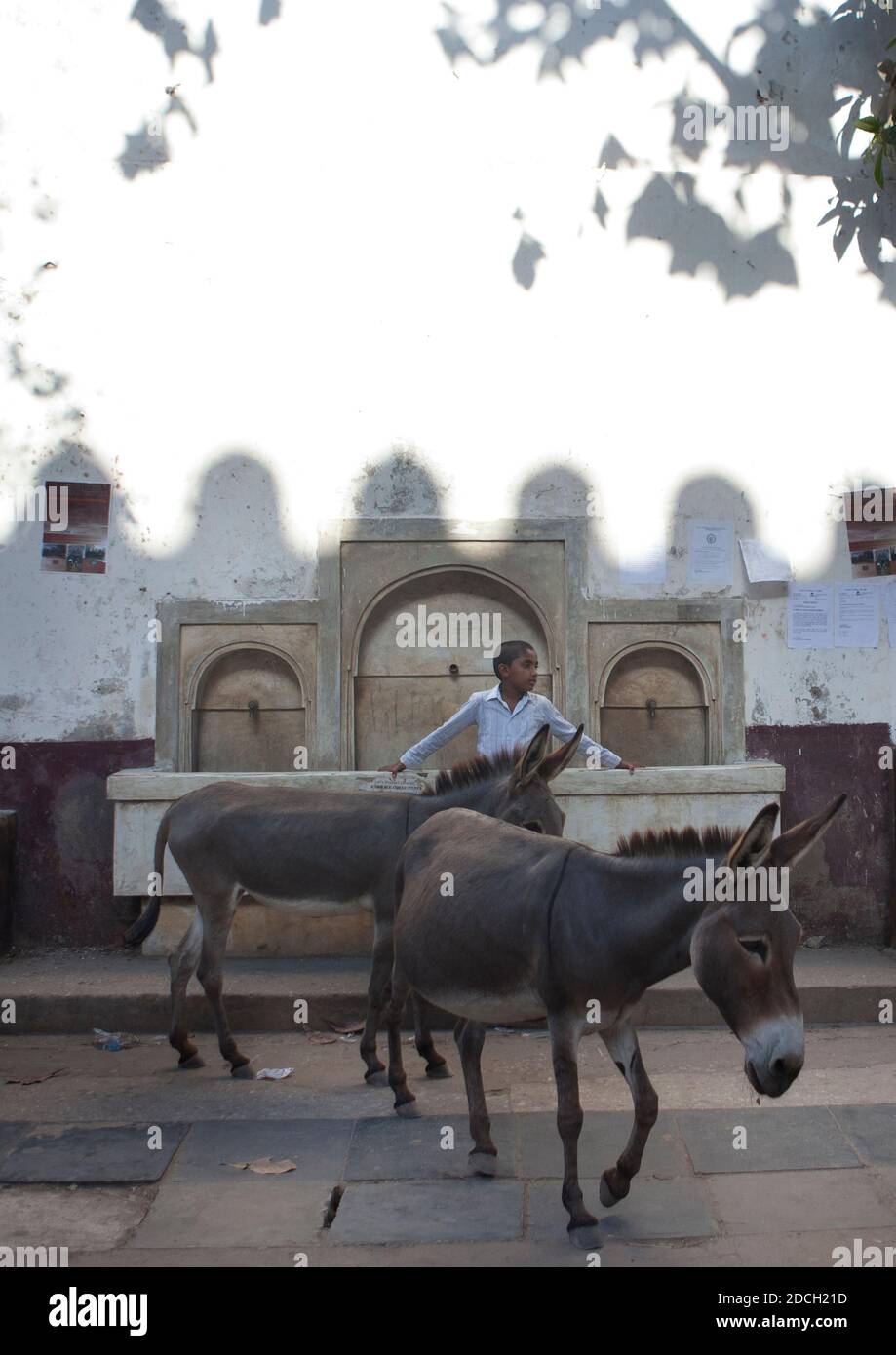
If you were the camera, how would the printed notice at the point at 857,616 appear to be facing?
facing the viewer

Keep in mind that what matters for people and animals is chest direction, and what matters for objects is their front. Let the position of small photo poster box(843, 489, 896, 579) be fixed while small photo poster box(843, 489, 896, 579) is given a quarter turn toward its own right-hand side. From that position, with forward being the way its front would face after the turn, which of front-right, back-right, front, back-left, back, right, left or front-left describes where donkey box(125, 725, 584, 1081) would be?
front-left

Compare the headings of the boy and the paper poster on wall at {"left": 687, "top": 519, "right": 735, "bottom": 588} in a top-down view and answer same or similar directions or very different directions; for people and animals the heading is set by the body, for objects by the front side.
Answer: same or similar directions

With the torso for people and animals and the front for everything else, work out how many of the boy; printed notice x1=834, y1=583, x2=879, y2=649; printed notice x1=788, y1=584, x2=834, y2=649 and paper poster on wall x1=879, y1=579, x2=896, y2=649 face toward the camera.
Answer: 4

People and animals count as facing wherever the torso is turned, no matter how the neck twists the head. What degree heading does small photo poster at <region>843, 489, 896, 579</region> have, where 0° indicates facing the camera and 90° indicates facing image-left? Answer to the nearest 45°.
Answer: approximately 0°

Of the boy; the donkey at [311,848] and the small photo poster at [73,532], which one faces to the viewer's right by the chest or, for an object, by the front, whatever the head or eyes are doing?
the donkey

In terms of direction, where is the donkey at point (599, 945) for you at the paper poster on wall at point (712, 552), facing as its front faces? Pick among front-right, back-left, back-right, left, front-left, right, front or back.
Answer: front

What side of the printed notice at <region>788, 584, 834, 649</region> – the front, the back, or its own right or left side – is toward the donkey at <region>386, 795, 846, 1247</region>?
front

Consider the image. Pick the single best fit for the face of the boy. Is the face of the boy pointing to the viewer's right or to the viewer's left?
to the viewer's right

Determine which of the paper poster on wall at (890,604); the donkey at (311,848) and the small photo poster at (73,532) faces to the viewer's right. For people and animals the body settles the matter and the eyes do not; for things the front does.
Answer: the donkey

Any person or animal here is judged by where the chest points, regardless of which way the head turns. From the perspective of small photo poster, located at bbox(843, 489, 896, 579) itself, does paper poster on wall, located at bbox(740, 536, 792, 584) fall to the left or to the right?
on its right

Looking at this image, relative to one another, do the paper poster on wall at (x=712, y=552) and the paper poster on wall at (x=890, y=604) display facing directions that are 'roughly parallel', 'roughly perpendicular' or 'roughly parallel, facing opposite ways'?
roughly parallel

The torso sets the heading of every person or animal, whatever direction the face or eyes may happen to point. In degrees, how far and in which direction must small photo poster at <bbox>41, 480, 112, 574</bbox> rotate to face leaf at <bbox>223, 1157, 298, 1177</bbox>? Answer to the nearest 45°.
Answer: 0° — it already faces it

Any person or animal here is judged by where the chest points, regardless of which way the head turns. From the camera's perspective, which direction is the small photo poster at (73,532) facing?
toward the camera

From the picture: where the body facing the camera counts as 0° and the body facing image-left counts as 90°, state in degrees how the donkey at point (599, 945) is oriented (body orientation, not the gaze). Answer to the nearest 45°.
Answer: approximately 315°

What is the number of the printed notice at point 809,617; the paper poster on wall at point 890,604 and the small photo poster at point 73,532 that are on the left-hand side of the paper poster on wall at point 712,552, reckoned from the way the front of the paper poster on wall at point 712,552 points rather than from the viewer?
2
